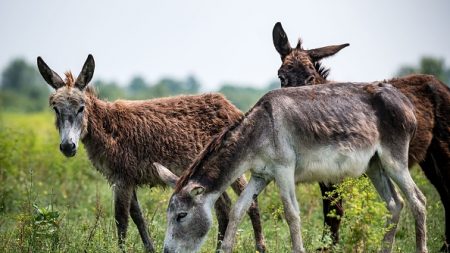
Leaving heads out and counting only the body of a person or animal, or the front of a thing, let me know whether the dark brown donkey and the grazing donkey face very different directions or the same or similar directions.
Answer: same or similar directions

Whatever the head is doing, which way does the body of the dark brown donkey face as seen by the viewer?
to the viewer's left

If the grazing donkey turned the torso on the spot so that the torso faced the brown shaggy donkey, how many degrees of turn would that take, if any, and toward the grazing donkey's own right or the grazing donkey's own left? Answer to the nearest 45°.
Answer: approximately 45° to the grazing donkey's own right

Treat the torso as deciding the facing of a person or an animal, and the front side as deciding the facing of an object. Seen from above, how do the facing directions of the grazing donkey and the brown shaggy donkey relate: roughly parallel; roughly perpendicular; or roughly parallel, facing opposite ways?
roughly parallel

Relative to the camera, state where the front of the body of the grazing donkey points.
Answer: to the viewer's left

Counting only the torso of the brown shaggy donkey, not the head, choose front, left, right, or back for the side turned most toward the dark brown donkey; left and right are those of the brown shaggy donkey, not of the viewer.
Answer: back

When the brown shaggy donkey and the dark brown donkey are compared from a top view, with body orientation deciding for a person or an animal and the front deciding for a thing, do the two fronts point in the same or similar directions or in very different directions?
same or similar directions

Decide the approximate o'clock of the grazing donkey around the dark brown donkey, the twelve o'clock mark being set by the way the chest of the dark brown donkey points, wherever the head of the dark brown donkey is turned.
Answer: The grazing donkey is roughly at 10 o'clock from the dark brown donkey.

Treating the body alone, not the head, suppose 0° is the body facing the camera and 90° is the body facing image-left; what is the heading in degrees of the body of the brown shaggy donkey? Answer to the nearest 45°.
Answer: approximately 90°

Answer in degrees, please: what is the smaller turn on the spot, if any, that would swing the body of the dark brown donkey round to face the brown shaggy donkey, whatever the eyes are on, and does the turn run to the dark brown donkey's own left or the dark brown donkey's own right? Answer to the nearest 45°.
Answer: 0° — it already faces it

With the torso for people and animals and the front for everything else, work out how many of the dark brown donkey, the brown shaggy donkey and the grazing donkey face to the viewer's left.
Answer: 3

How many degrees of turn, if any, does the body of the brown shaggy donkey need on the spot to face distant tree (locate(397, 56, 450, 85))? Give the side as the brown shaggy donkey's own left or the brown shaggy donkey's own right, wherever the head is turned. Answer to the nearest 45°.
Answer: approximately 135° to the brown shaggy donkey's own right

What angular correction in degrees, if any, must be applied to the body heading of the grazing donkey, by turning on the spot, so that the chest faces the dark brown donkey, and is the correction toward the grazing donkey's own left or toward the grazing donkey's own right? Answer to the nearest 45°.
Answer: approximately 135° to the grazing donkey's own right

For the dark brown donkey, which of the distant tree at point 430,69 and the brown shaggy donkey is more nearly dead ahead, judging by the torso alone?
the brown shaggy donkey

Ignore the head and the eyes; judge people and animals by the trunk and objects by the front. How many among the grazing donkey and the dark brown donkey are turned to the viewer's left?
2
